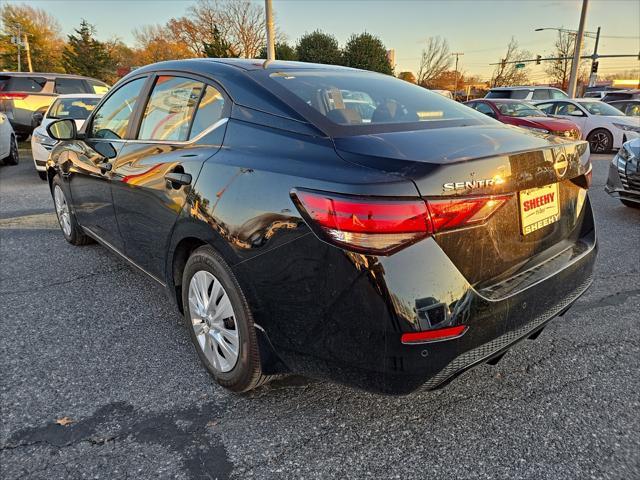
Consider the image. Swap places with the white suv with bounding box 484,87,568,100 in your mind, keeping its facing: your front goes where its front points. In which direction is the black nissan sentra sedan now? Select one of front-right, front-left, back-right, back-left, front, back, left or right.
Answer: right

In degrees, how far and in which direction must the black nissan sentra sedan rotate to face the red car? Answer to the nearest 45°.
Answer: approximately 90° to its right

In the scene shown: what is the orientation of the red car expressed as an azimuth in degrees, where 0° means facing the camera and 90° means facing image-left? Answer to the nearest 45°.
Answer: approximately 315°

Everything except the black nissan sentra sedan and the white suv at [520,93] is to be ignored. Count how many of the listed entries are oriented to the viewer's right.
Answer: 1

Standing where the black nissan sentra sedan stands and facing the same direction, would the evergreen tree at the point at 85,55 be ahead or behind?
ahead

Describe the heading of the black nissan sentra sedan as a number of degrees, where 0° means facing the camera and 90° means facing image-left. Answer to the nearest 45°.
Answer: approximately 135°

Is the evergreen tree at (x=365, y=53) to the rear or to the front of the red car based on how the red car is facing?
to the rear

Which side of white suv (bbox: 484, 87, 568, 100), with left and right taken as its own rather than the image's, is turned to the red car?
right

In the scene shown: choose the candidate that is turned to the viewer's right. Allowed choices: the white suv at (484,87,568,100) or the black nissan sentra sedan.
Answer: the white suv

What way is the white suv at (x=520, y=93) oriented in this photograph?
to the viewer's right

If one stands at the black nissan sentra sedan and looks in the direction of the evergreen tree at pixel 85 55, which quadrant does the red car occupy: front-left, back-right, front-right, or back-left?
front-right

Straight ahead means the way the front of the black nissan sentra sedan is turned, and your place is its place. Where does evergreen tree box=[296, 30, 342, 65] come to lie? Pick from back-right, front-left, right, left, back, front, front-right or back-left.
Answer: front-right

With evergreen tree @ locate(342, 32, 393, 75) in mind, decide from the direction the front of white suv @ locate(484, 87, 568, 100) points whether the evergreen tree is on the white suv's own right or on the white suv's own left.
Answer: on the white suv's own left
